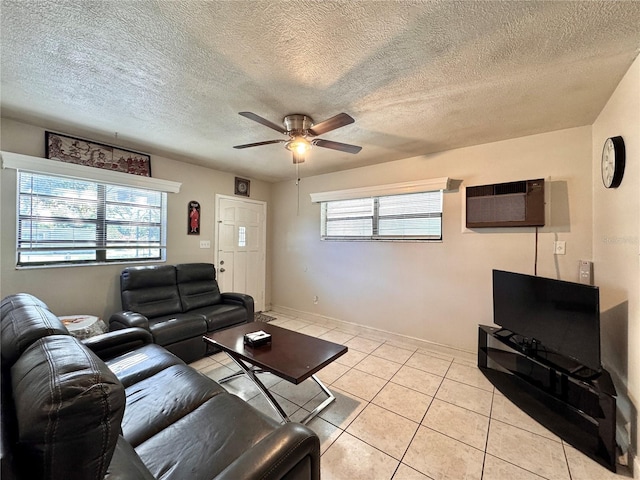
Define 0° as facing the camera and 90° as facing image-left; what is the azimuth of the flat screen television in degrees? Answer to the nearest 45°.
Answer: approximately 45°

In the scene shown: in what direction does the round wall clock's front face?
to the viewer's left

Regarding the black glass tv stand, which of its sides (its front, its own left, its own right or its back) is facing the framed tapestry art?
front

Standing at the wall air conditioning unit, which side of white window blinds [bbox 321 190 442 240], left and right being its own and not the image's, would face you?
left

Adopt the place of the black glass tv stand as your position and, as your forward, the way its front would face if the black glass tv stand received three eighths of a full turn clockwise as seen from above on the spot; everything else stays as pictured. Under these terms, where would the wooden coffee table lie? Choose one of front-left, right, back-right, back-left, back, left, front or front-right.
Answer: back-left

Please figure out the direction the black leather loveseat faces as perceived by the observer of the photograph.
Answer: facing the viewer and to the right of the viewer

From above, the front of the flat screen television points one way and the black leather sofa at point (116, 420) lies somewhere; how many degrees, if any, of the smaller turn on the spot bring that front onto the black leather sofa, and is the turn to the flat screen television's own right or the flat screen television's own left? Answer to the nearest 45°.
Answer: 0° — it already faces it

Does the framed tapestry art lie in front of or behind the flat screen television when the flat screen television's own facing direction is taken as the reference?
in front

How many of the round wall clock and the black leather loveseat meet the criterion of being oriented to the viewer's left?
1

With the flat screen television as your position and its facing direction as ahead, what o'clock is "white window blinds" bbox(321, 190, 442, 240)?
The white window blinds is roughly at 2 o'clock from the flat screen television.

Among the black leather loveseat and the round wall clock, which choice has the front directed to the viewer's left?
the round wall clock

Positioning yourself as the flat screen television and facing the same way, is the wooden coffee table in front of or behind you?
in front
